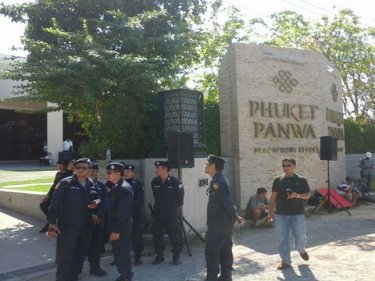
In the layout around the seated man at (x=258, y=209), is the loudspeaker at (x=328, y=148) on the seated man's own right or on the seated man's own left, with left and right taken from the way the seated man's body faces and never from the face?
on the seated man's own left

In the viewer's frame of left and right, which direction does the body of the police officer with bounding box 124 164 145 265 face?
facing the viewer and to the left of the viewer

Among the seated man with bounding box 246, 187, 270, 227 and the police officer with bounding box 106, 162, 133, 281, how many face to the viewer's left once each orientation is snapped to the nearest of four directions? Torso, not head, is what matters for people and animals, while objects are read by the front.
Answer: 1
